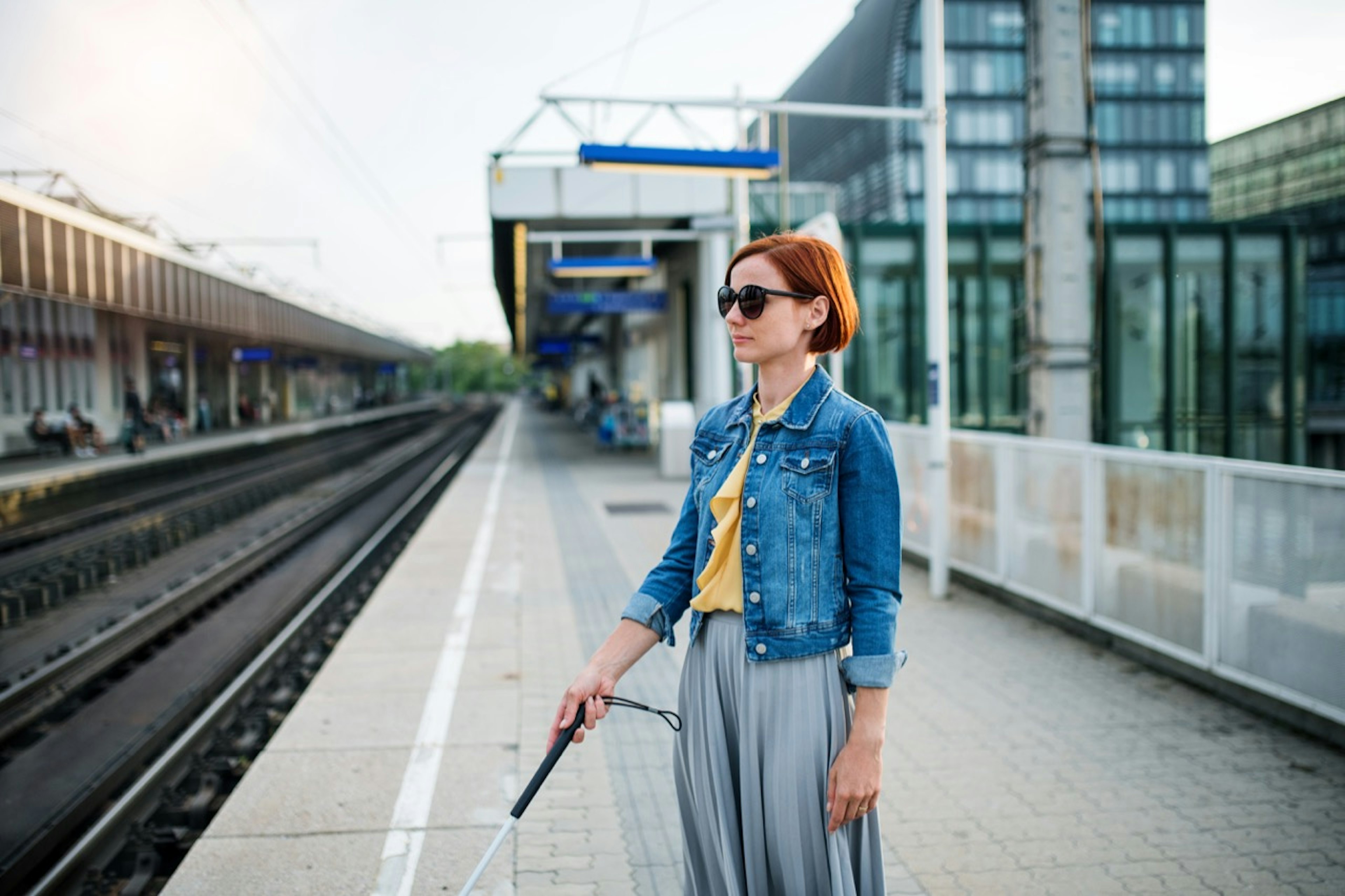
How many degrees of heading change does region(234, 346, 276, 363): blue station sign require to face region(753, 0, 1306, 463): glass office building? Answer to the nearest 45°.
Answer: approximately 45° to its left

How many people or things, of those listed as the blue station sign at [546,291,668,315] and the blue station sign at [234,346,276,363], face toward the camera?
2

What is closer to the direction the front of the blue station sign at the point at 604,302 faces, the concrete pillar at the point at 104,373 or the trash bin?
the trash bin

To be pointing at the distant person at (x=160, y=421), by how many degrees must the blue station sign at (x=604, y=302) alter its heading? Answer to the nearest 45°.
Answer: approximately 135° to its right

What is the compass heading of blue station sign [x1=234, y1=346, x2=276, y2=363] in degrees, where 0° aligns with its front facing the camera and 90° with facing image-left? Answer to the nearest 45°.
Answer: approximately 0°

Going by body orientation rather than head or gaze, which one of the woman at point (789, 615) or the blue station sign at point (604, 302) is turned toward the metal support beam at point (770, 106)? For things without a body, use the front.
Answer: the blue station sign

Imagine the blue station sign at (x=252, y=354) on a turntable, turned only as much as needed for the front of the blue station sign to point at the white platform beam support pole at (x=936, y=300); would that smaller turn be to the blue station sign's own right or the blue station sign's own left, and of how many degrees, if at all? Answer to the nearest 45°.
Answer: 0° — it already faces it

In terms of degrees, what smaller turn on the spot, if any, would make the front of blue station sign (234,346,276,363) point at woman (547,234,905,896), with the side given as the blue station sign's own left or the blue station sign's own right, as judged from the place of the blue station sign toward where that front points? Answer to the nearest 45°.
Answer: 0° — it already faces them

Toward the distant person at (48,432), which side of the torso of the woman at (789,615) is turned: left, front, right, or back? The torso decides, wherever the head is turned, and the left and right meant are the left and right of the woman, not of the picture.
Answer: right

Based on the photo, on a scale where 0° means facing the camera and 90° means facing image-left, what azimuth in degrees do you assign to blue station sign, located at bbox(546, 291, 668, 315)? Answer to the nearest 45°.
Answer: approximately 0°

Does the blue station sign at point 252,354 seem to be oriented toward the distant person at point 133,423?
yes

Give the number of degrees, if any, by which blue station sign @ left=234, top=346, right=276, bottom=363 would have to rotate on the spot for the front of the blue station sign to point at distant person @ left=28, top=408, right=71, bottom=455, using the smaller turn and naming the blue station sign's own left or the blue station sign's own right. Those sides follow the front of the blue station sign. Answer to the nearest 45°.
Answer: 0° — it already faces them

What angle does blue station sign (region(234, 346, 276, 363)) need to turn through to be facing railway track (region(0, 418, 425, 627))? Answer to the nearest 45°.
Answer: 0° — it already faces it

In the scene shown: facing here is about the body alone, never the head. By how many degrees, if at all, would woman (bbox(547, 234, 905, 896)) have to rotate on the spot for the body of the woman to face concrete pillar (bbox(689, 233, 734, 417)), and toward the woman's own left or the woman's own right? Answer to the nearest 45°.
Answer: approximately 135° to the woman's own right
